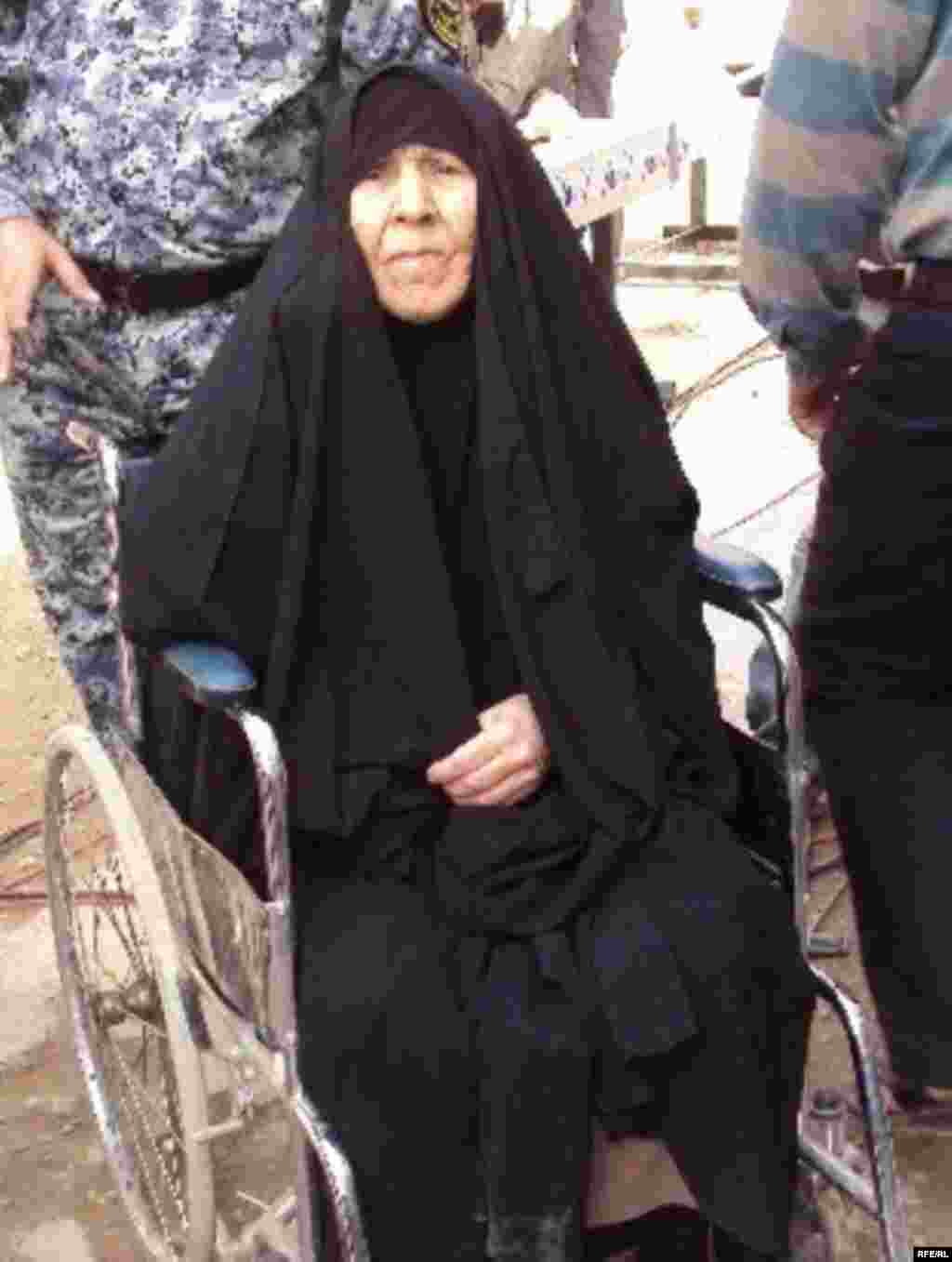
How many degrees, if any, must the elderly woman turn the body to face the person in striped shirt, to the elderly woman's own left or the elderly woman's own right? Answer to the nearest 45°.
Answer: approximately 90° to the elderly woman's own left

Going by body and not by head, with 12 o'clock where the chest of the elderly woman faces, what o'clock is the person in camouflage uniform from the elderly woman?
The person in camouflage uniform is roughly at 5 o'clock from the elderly woman.

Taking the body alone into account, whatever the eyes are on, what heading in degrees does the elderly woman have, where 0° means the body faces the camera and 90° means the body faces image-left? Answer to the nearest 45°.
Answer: approximately 0°

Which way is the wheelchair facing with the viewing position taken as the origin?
facing the viewer and to the right of the viewer

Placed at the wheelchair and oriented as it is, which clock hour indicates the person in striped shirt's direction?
The person in striped shirt is roughly at 10 o'clock from the wheelchair.

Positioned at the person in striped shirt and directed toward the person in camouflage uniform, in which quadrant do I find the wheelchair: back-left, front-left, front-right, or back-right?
front-left

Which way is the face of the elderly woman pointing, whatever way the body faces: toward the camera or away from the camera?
toward the camera
